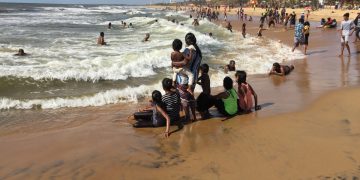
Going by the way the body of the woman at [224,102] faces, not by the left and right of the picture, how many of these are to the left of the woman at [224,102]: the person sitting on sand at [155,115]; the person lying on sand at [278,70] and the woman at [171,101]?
2

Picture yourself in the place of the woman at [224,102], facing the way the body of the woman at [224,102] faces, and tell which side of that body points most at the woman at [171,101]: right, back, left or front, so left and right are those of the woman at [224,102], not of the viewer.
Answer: left

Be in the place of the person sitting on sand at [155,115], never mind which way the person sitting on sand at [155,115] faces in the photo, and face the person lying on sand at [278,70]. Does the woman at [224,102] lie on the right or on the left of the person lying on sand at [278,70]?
right

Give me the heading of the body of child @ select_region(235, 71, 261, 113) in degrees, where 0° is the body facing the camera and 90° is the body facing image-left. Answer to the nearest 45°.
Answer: approximately 135°

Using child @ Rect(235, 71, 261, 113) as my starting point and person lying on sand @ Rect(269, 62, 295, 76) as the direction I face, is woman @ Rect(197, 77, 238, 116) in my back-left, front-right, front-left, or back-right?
back-left

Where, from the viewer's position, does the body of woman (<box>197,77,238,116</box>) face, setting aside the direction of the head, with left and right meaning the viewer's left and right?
facing away from the viewer and to the left of the viewer

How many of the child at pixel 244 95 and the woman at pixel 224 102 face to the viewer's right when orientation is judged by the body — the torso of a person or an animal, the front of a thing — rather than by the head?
0
